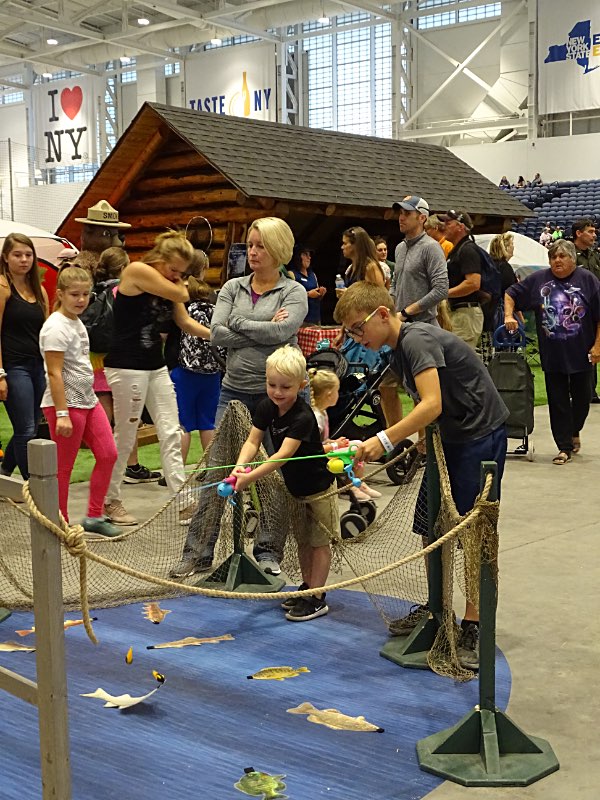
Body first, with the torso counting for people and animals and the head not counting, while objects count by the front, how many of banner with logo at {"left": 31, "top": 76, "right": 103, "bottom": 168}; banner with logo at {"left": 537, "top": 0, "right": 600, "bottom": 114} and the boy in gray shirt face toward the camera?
2

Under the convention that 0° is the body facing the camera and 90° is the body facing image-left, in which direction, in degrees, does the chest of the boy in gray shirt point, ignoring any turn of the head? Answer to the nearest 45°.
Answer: approximately 90°

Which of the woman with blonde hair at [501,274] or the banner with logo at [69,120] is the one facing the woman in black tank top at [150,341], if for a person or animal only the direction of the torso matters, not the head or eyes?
the banner with logo

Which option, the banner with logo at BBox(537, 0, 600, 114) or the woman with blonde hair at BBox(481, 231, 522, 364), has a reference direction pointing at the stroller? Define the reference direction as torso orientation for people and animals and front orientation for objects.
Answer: the banner with logo
